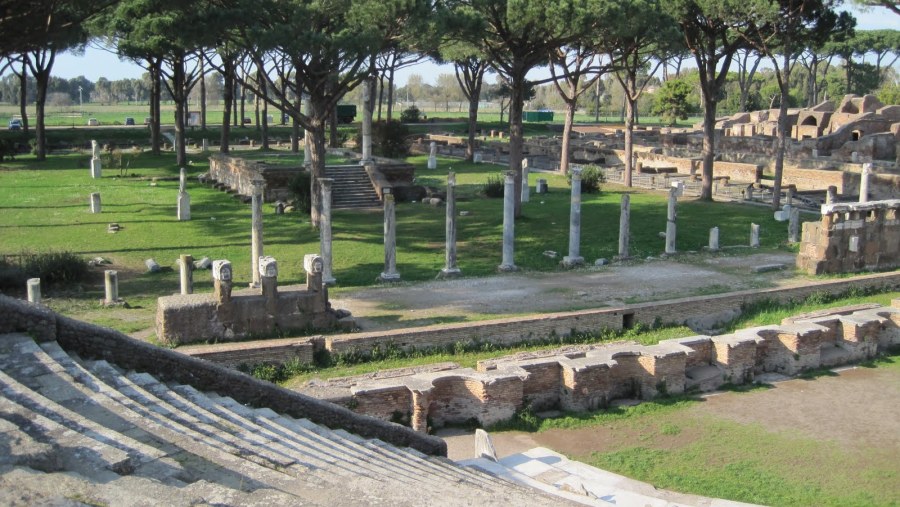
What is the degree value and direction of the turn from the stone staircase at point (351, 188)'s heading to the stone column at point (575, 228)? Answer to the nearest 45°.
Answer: approximately 45° to its left

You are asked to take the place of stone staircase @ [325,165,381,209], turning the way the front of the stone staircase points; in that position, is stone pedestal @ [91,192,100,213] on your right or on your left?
on your right

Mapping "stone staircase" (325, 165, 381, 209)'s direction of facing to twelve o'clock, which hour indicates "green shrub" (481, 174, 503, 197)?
The green shrub is roughly at 9 o'clock from the stone staircase.

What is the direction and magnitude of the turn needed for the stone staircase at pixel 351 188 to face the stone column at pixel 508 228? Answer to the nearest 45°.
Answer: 0° — it already faces it

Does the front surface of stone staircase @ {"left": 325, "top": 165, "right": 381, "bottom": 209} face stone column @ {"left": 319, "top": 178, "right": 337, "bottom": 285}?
yes

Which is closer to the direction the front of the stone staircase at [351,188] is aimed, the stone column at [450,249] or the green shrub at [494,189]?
the stone column

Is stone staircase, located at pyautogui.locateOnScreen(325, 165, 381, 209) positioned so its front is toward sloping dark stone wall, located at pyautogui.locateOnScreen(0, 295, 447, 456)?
yes

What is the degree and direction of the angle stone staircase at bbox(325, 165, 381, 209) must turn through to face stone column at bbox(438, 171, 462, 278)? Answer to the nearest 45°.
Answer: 0° — it already faces it

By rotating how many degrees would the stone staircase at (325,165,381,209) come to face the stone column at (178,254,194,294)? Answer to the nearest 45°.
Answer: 0° — it already faces it

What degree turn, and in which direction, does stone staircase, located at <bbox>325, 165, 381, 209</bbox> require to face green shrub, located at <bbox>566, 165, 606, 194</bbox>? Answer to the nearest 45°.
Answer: approximately 90° to its left

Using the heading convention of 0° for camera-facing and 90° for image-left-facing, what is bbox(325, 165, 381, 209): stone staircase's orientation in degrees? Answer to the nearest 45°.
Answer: approximately 0°
